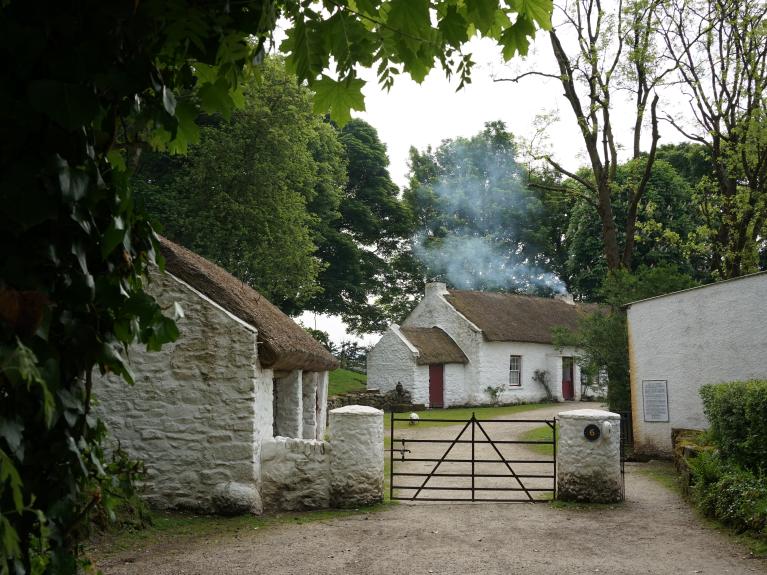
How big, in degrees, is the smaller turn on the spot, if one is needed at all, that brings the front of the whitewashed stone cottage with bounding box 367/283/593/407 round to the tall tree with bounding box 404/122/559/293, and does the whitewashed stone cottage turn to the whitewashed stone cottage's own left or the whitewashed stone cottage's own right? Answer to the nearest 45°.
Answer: approximately 135° to the whitewashed stone cottage's own left

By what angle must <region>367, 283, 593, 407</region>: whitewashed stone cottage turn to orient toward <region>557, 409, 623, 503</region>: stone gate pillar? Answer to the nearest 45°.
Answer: approximately 45° to its right

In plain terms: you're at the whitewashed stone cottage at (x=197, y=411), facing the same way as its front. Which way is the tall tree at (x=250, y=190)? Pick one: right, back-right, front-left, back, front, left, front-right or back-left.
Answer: back-left

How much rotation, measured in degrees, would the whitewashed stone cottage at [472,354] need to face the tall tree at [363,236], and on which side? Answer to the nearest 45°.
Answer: approximately 180°

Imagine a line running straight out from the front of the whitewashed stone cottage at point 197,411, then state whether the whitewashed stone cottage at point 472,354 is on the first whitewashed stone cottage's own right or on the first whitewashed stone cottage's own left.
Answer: on the first whitewashed stone cottage's own left

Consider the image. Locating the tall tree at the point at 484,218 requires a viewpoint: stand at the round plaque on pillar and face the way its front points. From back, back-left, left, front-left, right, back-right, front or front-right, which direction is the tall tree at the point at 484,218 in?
back

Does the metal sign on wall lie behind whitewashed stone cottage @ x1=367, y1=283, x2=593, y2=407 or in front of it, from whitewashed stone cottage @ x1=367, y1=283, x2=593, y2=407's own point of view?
in front

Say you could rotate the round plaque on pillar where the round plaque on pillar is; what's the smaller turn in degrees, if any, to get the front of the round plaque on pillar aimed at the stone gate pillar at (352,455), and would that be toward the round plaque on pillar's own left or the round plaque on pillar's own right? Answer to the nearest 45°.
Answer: approximately 90° to the round plaque on pillar's own right

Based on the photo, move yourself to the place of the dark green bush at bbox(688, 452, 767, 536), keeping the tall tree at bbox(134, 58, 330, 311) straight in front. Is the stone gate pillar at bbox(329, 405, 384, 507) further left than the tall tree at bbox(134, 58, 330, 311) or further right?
left

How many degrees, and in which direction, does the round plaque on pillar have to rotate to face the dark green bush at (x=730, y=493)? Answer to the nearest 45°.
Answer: approximately 45° to its left

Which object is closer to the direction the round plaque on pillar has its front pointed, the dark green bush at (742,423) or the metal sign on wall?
the dark green bush

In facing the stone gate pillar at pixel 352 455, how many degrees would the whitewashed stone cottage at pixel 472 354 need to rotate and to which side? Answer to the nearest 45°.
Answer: approximately 45° to its right

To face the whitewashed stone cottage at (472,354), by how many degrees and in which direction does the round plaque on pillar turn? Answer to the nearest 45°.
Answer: approximately 180°
